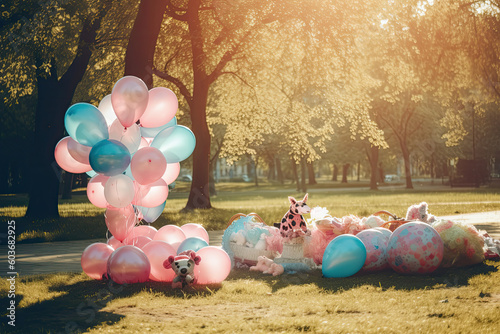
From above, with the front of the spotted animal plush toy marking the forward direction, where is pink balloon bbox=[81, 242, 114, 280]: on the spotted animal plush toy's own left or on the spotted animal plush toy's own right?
on the spotted animal plush toy's own right

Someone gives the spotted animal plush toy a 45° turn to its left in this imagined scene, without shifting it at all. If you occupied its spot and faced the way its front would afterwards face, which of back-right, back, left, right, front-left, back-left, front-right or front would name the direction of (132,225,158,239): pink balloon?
back

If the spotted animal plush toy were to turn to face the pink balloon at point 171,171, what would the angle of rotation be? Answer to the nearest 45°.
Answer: approximately 135° to its right

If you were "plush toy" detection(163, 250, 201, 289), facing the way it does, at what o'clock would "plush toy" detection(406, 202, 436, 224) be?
"plush toy" detection(406, 202, 436, 224) is roughly at 8 o'clock from "plush toy" detection(163, 250, 201, 289).

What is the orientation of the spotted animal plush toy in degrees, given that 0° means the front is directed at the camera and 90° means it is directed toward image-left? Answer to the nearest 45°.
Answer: approximately 315°

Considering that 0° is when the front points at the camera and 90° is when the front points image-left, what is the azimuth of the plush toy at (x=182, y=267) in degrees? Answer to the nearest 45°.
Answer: approximately 0°

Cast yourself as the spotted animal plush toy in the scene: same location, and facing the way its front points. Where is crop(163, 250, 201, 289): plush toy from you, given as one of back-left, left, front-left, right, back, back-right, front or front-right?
right

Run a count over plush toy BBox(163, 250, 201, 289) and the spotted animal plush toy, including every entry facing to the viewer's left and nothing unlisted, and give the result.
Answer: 0

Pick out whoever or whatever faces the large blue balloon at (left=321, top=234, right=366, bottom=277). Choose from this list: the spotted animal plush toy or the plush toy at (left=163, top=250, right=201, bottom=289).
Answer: the spotted animal plush toy

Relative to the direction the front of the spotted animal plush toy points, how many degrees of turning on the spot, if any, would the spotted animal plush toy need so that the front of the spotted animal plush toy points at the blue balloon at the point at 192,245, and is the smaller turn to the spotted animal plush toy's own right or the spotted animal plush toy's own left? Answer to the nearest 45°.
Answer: approximately 90° to the spotted animal plush toy's own right

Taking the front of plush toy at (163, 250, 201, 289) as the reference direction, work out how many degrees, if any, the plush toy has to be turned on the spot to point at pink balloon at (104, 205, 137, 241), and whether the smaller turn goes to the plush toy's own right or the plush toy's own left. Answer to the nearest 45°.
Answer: approximately 135° to the plush toy's own right

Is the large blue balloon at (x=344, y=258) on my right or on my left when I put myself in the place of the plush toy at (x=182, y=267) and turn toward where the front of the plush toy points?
on my left
